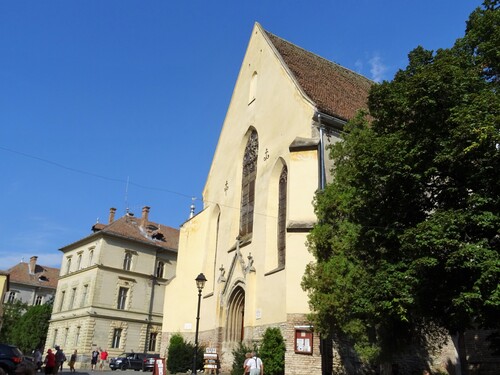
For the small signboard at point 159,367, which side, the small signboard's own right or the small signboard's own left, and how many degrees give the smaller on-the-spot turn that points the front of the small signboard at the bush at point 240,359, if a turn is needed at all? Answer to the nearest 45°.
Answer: approximately 135° to the small signboard's own left

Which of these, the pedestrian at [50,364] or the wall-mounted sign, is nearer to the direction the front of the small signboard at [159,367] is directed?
the wall-mounted sign

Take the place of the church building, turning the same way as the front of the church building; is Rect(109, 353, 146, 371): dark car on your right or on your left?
on your right

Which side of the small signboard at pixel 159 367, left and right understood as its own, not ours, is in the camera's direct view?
front

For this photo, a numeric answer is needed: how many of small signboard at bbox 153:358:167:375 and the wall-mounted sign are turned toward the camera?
2

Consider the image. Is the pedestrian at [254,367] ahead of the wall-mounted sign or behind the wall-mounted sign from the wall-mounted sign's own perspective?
ahead

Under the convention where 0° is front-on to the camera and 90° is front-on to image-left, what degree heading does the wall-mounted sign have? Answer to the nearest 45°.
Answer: approximately 0°

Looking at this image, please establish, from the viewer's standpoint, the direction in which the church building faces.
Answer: facing the viewer and to the left of the viewer

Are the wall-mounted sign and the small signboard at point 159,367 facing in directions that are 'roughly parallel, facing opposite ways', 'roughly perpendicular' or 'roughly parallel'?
roughly parallel

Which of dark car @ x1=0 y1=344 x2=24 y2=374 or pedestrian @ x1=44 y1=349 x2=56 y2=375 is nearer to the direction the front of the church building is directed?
the dark car
